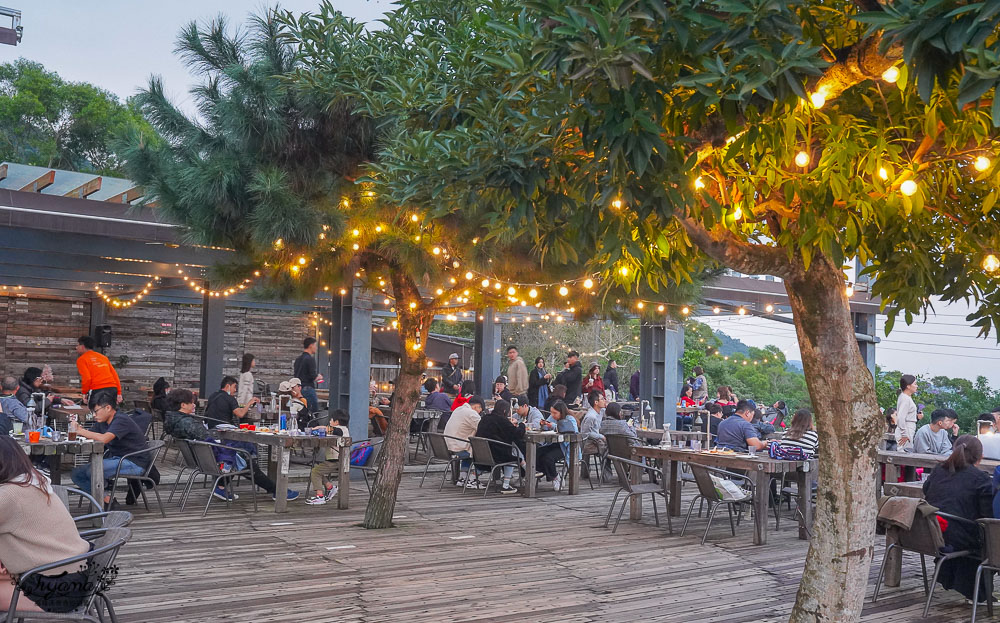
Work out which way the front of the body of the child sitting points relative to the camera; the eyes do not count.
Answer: to the viewer's left

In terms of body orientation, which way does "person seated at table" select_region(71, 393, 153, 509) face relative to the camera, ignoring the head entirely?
to the viewer's left

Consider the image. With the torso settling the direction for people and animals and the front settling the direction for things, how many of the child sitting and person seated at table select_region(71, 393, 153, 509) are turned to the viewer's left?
2

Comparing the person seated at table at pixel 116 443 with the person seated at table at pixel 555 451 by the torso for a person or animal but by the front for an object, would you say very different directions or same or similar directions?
same or similar directions

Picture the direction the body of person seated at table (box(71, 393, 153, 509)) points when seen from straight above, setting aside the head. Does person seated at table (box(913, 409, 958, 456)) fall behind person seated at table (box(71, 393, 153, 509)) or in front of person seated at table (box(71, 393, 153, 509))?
behind

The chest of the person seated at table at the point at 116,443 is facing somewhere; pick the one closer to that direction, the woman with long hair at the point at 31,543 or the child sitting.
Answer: the woman with long hair

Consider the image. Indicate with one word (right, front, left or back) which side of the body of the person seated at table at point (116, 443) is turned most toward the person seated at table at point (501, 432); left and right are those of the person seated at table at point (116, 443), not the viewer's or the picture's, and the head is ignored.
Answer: back

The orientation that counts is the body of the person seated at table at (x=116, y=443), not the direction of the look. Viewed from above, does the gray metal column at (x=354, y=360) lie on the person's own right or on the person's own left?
on the person's own right

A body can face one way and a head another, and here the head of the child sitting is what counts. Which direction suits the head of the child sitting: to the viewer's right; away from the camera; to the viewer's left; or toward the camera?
to the viewer's left

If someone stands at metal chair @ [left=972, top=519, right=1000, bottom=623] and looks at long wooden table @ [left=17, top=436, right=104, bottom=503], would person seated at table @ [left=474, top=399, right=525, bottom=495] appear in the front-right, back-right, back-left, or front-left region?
front-right

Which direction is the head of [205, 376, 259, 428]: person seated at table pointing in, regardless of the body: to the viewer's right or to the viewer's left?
to the viewer's right

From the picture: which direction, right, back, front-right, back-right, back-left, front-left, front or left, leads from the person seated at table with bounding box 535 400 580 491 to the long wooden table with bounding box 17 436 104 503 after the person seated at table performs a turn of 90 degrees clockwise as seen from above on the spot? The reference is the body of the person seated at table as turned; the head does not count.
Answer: back-left

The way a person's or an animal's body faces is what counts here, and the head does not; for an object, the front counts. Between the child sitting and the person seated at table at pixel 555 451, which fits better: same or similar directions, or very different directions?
same or similar directions
